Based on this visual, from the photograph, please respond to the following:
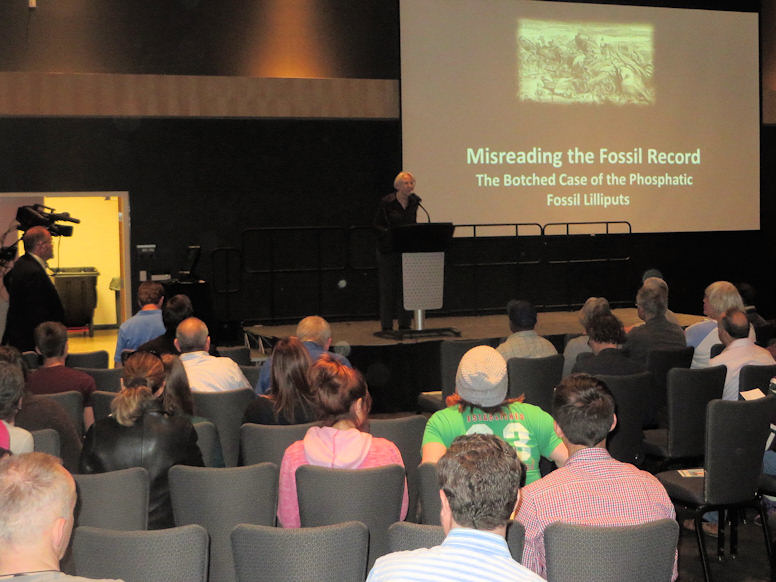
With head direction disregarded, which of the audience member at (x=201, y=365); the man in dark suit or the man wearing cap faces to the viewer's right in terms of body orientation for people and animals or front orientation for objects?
the man in dark suit

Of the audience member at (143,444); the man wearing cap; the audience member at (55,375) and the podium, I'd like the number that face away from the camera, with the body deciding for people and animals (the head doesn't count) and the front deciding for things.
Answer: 3

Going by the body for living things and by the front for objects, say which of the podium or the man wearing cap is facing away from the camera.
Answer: the man wearing cap

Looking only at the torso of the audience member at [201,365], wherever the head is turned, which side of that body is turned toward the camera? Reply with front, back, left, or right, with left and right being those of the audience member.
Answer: back

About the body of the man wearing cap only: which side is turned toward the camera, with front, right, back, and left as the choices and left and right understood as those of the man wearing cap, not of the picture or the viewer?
back

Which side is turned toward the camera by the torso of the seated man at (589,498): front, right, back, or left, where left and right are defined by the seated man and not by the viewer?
back

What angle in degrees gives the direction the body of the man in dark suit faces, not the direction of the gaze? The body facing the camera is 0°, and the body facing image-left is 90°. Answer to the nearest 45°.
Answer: approximately 270°

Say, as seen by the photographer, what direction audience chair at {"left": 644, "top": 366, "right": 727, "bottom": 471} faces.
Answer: facing away from the viewer and to the left of the viewer

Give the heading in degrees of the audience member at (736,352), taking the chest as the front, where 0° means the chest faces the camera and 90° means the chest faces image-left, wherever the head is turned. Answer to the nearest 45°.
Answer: approximately 135°

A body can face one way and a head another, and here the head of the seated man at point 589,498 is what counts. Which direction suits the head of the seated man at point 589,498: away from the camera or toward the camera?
away from the camera

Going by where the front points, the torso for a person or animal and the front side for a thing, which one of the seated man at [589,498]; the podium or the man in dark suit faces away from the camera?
the seated man

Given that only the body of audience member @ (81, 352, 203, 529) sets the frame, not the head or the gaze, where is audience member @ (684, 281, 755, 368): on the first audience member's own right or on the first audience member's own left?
on the first audience member's own right

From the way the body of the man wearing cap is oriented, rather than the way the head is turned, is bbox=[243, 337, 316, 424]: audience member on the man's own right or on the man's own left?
on the man's own left

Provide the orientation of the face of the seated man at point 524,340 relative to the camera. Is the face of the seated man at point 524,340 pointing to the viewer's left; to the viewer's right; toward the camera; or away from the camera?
away from the camera

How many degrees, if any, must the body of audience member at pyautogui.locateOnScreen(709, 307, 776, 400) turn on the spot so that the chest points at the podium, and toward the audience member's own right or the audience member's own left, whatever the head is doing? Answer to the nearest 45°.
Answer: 0° — they already face it

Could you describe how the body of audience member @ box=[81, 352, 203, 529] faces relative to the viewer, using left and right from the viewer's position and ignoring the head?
facing away from the viewer

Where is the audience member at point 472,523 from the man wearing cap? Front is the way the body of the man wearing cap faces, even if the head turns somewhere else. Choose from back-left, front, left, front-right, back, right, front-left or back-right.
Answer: back
